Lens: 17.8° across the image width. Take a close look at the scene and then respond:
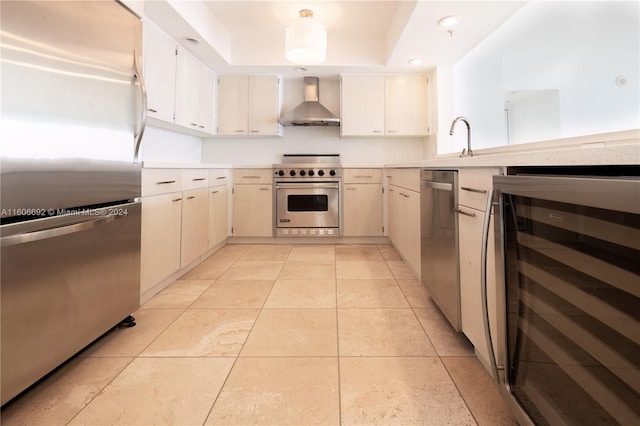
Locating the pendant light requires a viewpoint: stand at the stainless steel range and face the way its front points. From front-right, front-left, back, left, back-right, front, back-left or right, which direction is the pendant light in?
front

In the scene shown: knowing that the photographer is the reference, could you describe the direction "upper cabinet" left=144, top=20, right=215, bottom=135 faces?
facing the viewer and to the right of the viewer

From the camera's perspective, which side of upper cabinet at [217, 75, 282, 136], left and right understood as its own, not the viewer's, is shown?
front

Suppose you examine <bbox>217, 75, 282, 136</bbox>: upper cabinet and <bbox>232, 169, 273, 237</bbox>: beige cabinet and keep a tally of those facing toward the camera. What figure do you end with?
2

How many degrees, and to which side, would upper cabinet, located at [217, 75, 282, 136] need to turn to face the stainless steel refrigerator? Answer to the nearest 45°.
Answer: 0° — it already faces it

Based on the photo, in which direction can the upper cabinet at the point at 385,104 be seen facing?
toward the camera

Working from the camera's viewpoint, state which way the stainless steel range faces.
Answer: facing the viewer

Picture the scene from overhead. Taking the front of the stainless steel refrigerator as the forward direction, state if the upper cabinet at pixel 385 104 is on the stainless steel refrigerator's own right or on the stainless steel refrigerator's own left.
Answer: on the stainless steel refrigerator's own left

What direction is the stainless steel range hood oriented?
toward the camera
